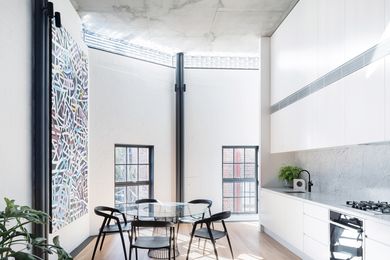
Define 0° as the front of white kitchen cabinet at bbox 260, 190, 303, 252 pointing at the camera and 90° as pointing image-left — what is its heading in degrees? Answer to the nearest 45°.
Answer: approximately 45°

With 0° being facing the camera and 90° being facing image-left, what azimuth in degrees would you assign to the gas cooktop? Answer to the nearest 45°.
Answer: approximately 45°

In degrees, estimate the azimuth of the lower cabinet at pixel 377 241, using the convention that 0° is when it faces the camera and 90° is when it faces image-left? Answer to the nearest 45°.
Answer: approximately 45°

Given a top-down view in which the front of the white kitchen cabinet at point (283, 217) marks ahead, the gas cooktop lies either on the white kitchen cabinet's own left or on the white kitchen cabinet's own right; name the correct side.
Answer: on the white kitchen cabinet's own left

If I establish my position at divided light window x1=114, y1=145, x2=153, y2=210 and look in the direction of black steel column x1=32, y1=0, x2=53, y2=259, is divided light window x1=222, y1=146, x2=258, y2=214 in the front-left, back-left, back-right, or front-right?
back-left

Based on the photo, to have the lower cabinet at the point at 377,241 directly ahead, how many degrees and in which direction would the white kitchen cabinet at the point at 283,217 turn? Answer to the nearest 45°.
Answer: approximately 45° to its left
